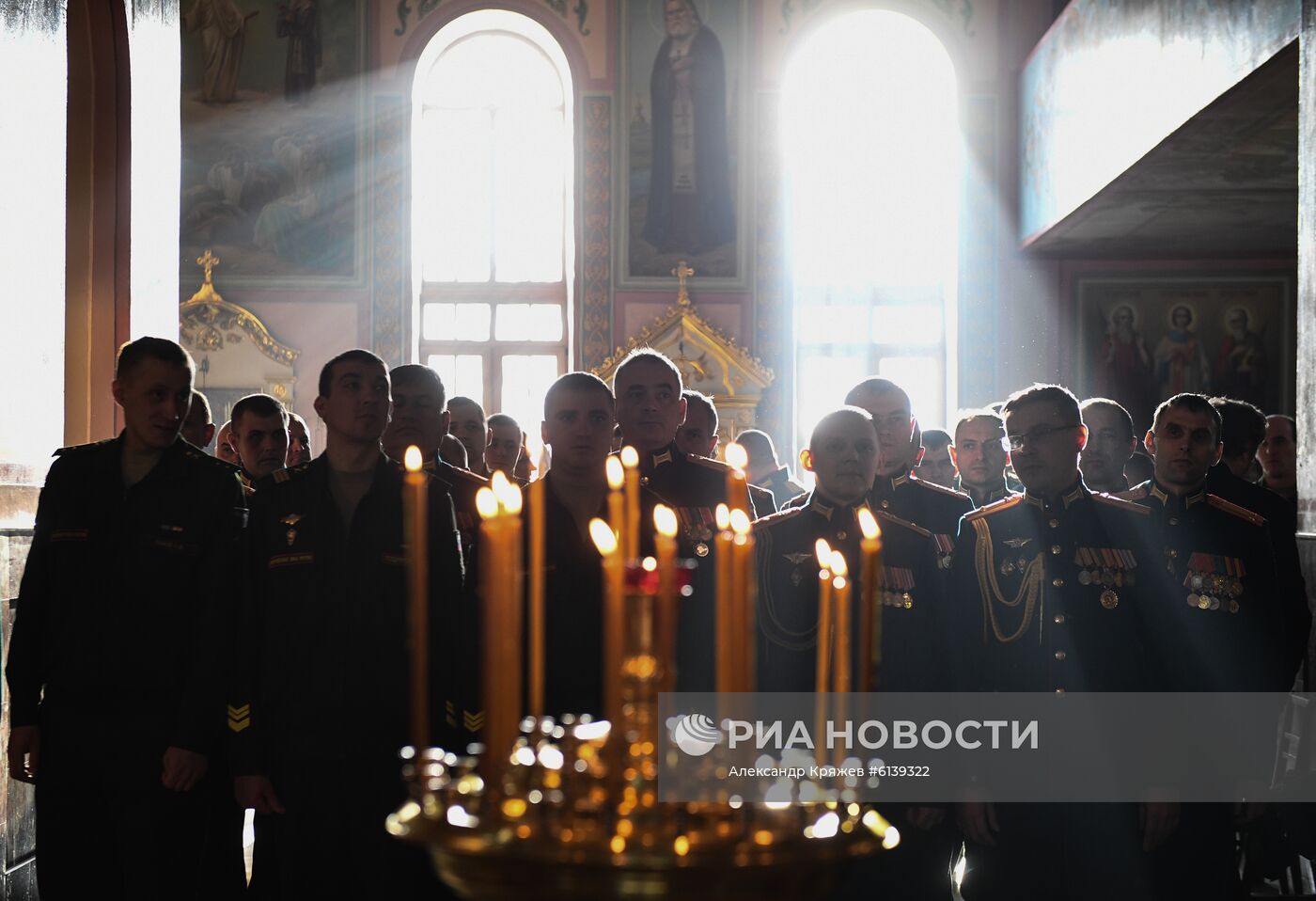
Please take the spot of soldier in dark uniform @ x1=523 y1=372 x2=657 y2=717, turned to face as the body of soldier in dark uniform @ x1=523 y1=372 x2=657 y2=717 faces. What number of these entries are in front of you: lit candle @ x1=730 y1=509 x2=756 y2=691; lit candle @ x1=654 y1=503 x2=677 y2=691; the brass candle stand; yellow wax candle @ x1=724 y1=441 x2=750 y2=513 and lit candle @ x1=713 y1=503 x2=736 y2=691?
5

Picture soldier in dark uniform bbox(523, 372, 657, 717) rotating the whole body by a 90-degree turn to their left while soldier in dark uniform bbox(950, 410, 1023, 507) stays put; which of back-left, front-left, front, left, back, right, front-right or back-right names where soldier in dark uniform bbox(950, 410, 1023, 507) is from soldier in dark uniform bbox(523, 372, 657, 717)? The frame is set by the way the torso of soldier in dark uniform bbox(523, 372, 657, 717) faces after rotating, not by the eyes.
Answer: front-left

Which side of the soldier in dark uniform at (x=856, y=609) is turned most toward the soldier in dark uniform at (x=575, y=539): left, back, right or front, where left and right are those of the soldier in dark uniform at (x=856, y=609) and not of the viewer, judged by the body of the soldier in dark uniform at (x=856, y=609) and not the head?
right

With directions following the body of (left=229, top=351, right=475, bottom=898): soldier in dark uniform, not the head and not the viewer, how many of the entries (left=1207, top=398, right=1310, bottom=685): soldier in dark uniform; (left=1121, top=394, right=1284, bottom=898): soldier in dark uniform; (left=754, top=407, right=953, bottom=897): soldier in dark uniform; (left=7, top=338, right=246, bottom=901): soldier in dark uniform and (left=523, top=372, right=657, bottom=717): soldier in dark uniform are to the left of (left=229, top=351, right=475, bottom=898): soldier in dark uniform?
4

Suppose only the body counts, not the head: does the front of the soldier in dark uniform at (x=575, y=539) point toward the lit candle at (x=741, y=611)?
yes

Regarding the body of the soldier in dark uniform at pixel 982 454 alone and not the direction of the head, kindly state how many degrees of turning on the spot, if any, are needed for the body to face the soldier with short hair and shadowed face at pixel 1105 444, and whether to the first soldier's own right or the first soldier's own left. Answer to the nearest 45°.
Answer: approximately 45° to the first soldier's own left

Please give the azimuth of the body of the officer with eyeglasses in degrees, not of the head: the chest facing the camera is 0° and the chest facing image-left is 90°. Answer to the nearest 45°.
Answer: approximately 0°

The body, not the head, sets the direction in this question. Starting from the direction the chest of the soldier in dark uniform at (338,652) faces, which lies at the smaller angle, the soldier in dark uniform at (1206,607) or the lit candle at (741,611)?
the lit candle

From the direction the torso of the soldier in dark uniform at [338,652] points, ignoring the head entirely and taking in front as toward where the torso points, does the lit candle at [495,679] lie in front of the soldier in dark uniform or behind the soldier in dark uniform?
in front

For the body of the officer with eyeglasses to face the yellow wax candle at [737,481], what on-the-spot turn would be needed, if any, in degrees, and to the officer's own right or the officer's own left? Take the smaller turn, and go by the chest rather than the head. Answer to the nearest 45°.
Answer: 0° — they already face it

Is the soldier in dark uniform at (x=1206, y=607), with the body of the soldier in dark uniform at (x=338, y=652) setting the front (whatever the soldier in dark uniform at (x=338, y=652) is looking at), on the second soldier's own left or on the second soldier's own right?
on the second soldier's own left
